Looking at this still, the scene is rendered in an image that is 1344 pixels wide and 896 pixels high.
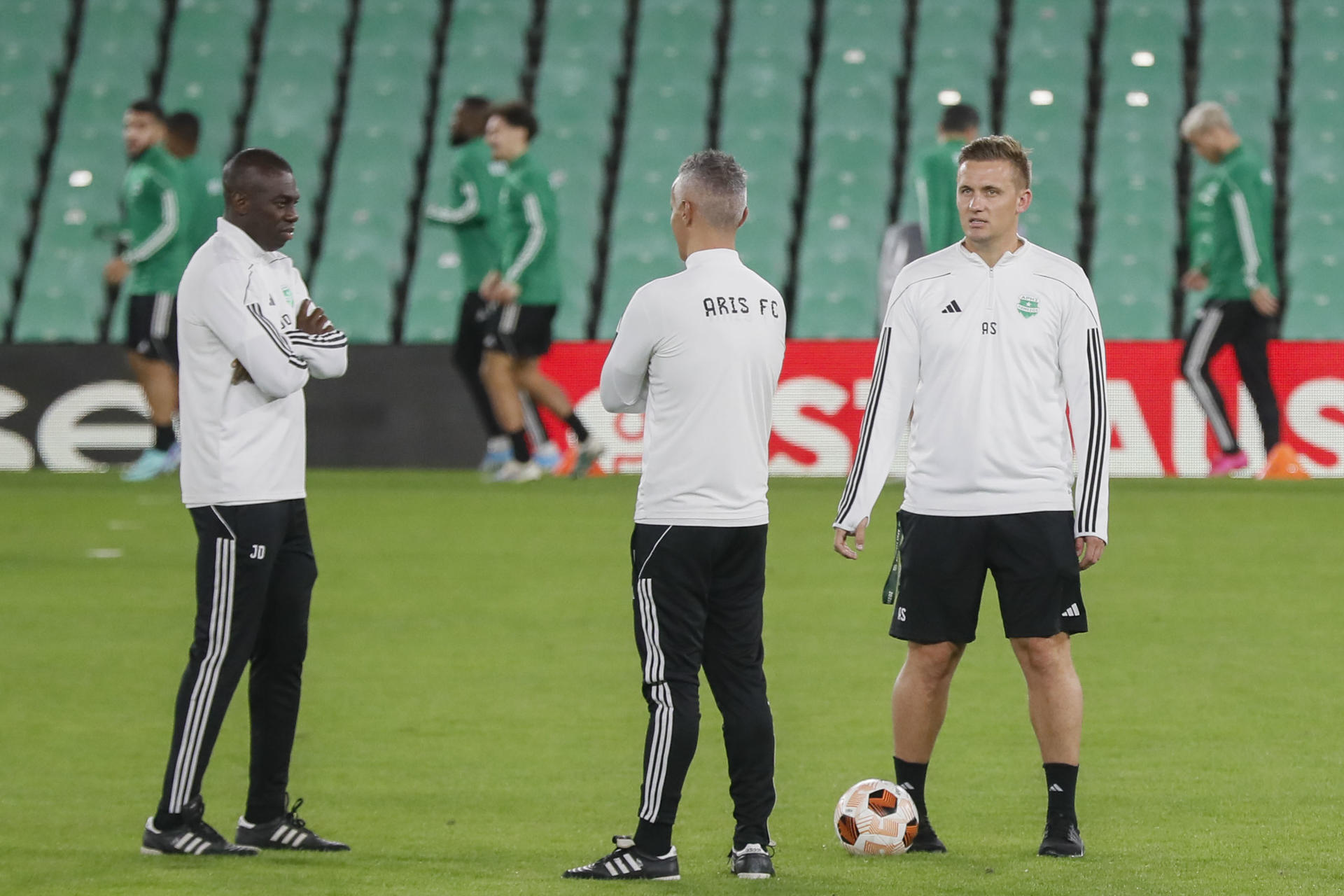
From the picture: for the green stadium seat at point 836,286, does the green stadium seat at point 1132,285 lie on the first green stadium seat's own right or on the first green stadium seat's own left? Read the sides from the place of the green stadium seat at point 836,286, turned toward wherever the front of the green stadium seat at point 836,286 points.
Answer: on the first green stadium seat's own left

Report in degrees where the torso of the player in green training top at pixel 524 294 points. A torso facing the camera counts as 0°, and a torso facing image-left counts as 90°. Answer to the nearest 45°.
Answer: approximately 90°

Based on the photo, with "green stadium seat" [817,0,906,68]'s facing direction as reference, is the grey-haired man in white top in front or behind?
in front

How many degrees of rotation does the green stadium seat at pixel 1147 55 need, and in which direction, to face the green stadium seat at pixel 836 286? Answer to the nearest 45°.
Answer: approximately 45° to its right

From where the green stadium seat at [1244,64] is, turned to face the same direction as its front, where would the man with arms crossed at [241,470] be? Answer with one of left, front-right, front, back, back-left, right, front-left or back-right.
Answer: front

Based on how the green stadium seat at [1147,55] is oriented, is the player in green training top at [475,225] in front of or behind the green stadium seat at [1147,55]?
in front

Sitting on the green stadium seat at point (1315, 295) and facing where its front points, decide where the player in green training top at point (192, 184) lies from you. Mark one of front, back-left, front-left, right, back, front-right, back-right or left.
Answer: front-right

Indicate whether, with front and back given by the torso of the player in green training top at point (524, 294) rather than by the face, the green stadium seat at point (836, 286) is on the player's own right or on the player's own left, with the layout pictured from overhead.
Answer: on the player's own right

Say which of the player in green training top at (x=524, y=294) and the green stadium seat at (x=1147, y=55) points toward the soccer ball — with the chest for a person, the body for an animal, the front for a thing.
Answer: the green stadium seat

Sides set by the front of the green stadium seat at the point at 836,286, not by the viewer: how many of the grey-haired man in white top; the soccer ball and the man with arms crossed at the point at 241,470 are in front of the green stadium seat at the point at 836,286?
3

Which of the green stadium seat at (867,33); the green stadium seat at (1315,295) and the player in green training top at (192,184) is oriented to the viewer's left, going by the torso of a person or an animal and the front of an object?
the player in green training top

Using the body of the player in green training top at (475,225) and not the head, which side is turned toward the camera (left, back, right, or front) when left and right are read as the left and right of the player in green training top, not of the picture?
left

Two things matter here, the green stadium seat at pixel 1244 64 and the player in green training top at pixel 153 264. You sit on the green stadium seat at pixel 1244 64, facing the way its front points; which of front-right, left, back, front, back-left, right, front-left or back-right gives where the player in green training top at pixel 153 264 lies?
front-right

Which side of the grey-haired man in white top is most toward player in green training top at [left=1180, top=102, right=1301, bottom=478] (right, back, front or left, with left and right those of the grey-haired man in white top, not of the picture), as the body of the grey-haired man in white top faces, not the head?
right

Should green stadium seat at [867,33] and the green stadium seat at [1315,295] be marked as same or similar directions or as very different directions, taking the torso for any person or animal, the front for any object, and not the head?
same or similar directions
